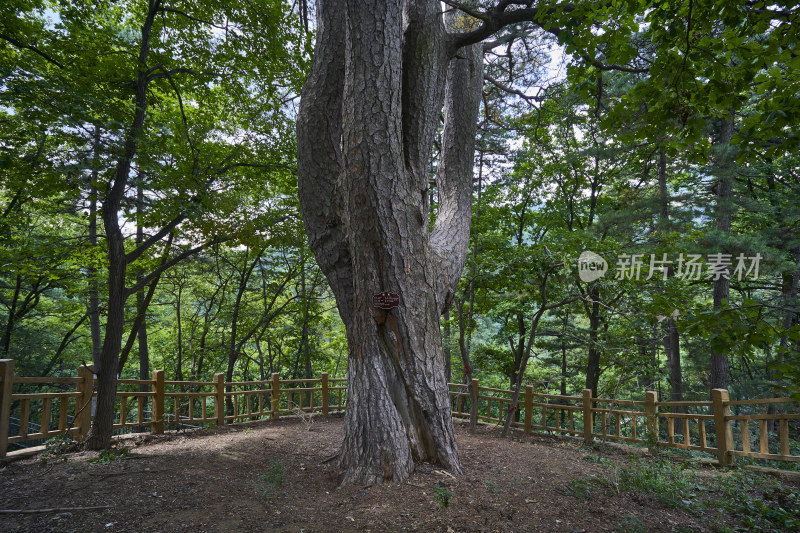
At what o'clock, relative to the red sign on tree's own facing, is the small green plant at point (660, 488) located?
The small green plant is roughly at 9 o'clock from the red sign on tree.

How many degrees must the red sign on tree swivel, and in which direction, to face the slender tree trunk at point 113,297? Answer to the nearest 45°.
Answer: approximately 135° to its right

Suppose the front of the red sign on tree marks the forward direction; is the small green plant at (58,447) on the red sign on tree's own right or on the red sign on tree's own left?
on the red sign on tree's own right

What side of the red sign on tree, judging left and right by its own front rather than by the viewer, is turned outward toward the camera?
front
